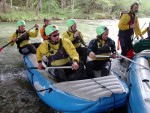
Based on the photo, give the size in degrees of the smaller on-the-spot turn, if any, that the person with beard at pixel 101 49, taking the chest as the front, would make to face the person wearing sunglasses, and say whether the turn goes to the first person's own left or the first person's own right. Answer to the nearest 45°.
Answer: approximately 45° to the first person's own right

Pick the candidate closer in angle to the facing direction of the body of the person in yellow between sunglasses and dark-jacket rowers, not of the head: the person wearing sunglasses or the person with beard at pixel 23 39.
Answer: the person wearing sunglasses

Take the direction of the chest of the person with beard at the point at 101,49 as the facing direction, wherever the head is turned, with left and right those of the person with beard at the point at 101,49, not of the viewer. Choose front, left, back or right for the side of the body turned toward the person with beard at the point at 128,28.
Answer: left

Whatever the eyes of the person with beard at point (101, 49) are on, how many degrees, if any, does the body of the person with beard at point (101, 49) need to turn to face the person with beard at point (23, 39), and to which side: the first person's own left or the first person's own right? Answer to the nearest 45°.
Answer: approximately 135° to the first person's own right

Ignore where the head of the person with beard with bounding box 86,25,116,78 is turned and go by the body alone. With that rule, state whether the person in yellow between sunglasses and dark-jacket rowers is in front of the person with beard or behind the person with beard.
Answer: behind
